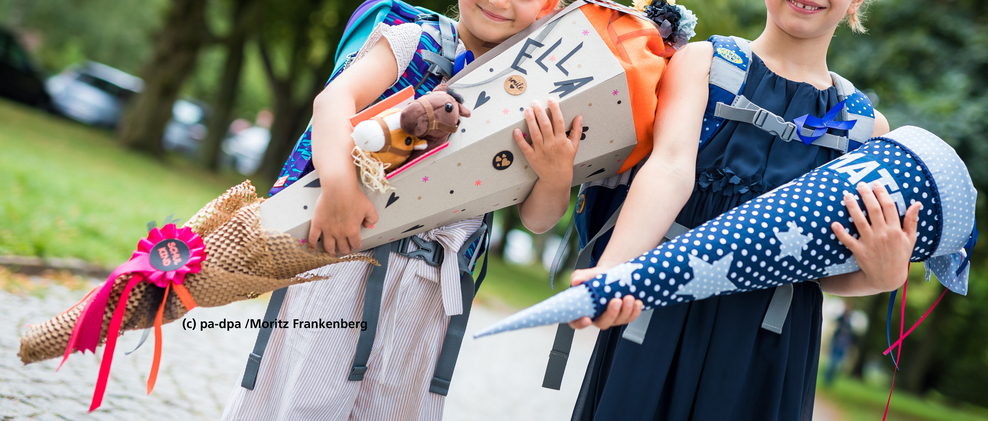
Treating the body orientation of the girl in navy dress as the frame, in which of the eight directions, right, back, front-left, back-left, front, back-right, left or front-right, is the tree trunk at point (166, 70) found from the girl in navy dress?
back-right

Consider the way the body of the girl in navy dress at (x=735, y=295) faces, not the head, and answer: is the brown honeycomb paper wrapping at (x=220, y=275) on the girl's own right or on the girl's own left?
on the girl's own right

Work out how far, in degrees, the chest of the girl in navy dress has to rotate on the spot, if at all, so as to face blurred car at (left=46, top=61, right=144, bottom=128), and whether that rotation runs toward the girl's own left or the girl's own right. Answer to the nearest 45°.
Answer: approximately 135° to the girl's own right

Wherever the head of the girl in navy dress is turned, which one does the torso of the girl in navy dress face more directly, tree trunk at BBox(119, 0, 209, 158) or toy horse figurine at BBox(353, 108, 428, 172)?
the toy horse figurine

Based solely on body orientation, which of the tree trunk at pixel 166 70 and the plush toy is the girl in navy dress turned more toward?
the plush toy

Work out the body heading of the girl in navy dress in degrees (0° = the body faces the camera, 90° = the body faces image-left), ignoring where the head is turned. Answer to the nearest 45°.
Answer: approximately 0°

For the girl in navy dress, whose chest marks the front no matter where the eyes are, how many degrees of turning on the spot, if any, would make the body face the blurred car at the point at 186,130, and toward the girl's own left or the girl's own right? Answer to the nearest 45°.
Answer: approximately 135° to the girl's own right

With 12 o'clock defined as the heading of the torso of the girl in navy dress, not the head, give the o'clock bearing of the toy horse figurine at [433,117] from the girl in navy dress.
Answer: The toy horse figurine is roughly at 2 o'clock from the girl in navy dress.

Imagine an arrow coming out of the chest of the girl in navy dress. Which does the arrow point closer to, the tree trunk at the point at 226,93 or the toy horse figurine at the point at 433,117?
the toy horse figurine
